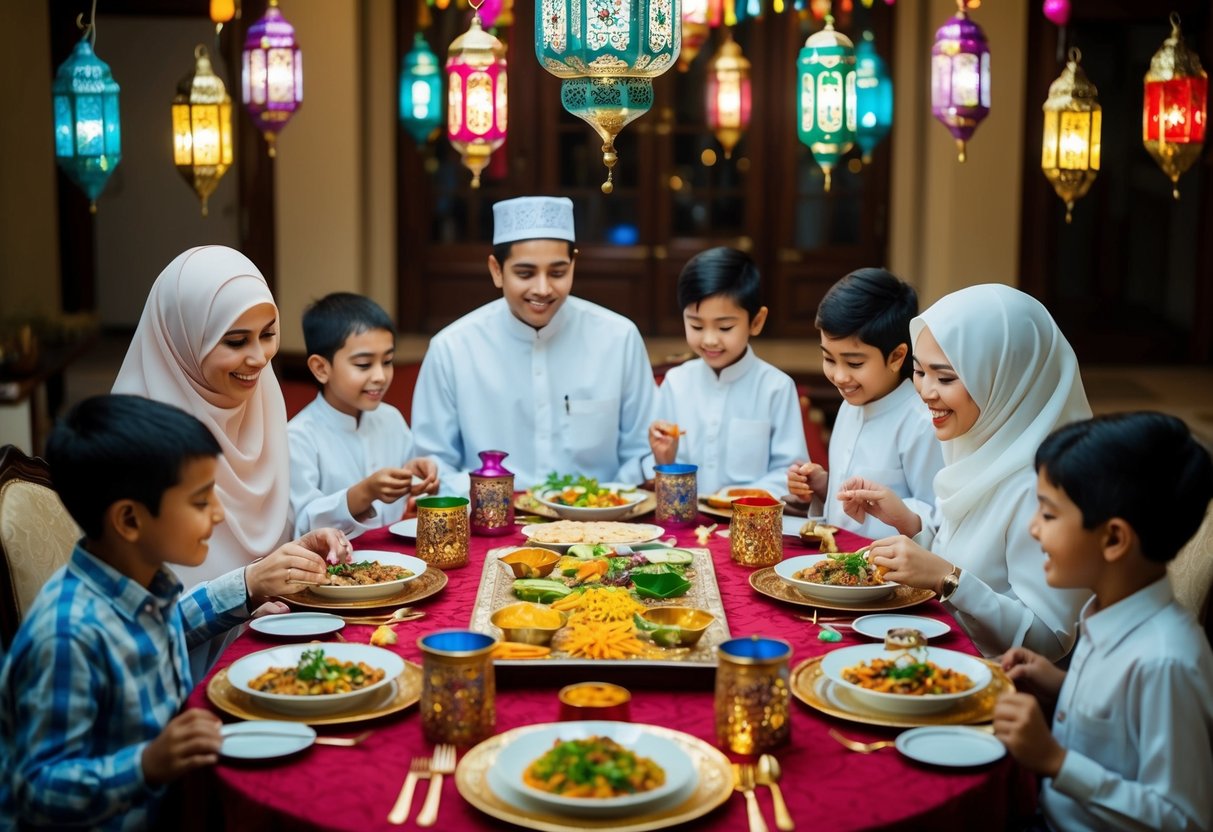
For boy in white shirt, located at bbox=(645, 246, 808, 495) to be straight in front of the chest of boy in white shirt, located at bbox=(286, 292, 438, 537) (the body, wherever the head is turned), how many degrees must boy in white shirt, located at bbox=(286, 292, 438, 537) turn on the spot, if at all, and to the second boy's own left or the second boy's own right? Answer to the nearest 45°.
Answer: approximately 45° to the second boy's own left

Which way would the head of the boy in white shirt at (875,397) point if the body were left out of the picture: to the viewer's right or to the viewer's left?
to the viewer's left

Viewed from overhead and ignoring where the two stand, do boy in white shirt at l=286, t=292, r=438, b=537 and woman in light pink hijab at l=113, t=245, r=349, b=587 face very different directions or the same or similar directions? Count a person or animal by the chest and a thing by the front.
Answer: same or similar directions

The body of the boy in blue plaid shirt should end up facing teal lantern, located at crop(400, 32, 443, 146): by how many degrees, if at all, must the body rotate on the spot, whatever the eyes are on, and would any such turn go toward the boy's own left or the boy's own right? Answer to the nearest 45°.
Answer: approximately 90° to the boy's own left

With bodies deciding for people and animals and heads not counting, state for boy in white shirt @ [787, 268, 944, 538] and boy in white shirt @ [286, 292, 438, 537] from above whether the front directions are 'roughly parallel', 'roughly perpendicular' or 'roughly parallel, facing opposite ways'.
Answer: roughly perpendicular

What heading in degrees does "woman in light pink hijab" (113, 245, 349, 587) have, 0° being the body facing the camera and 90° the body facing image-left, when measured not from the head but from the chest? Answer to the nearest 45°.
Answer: approximately 315°

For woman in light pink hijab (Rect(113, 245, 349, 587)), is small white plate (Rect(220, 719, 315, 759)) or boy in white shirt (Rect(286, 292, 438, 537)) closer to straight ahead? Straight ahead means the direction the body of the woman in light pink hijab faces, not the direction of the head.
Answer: the small white plate

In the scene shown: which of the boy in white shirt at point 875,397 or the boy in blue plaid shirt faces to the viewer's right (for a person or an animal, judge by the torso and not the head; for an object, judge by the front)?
the boy in blue plaid shirt

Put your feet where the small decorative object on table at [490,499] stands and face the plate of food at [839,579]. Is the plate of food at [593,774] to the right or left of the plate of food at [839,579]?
right

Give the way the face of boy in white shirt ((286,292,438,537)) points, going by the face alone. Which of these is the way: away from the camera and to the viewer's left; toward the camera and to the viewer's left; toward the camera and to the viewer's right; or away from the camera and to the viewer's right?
toward the camera and to the viewer's right

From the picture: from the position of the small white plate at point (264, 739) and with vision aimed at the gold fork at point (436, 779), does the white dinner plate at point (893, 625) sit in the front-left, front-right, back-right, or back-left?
front-left

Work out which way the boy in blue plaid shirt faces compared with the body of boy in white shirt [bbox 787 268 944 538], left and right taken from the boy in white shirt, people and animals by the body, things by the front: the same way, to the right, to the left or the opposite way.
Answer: the opposite way

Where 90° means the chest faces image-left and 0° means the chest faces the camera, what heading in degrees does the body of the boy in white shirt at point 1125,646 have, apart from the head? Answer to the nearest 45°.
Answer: approximately 90°

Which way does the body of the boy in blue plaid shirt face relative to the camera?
to the viewer's right

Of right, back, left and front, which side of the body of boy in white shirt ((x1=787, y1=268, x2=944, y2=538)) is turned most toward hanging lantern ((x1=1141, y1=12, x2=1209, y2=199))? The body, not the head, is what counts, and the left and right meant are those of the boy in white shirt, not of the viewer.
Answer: back
